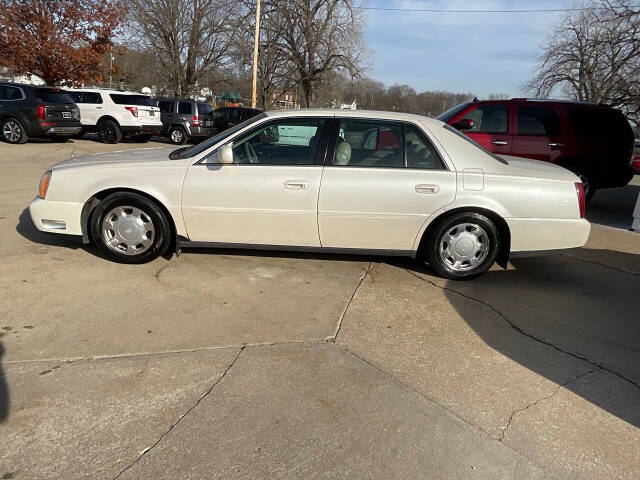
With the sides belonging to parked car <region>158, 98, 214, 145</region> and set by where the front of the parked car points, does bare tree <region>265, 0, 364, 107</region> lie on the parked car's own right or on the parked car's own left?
on the parked car's own right

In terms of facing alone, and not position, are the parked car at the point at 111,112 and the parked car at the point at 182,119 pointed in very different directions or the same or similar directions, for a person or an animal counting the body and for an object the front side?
same or similar directions

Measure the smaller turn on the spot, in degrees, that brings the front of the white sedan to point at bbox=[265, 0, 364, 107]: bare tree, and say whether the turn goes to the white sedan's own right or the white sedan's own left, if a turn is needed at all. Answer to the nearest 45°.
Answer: approximately 90° to the white sedan's own right

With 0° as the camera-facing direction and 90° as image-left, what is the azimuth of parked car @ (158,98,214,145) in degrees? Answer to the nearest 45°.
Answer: approximately 135°

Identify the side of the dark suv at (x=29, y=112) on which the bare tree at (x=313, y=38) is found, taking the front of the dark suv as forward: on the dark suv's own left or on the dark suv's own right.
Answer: on the dark suv's own right

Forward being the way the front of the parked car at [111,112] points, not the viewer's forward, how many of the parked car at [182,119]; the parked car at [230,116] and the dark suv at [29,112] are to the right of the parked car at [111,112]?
2

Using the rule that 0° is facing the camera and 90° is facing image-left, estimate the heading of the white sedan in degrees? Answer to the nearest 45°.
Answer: approximately 90°

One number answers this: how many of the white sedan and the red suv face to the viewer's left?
2

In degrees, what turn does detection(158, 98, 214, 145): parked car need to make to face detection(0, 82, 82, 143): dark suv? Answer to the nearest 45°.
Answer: approximately 90° to its left

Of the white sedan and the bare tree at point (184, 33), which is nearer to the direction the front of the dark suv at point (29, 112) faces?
the bare tree

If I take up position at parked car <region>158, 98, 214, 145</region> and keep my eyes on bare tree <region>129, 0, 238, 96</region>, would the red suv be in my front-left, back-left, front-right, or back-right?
back-right

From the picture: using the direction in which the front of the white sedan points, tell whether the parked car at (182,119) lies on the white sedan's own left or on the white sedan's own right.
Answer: on the white sedan's own right

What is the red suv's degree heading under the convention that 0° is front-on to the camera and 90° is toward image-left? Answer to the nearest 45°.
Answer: approximately 90°
